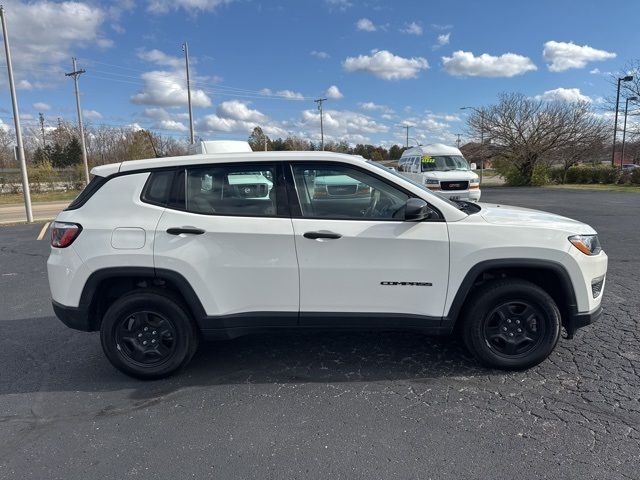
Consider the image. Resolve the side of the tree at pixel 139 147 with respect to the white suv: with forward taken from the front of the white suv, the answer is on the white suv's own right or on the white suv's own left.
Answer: on the white suv's own left

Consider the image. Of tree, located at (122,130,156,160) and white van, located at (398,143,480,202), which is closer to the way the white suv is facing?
the white van

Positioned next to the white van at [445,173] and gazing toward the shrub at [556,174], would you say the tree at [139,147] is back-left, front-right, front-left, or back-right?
front-left

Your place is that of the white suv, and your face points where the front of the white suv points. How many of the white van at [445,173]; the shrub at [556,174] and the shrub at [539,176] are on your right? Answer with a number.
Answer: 0

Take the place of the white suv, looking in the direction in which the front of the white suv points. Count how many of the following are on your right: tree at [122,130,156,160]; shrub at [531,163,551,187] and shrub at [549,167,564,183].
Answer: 0

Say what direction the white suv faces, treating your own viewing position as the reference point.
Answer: facing to the right of the viewer

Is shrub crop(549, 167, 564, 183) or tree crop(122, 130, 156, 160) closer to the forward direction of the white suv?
the shrub

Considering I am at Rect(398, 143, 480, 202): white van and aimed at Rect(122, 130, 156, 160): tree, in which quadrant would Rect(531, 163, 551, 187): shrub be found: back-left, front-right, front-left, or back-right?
front-right

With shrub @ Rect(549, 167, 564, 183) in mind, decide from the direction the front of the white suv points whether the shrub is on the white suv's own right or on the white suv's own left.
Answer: on the white suv's own left

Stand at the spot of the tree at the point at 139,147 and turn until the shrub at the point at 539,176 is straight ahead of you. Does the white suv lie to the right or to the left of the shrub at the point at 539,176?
right

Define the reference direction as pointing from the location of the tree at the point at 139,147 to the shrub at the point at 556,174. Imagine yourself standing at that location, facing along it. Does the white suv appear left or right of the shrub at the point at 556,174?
right

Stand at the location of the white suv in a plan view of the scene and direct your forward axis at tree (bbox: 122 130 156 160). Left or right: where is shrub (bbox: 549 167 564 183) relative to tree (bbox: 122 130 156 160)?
right

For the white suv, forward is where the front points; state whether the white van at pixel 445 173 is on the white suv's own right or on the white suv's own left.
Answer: on the white suv's own left

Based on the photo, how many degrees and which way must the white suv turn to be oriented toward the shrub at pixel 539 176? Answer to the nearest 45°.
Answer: approximately 45° to its left

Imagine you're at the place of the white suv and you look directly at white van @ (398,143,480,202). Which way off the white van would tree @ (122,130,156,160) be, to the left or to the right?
left
